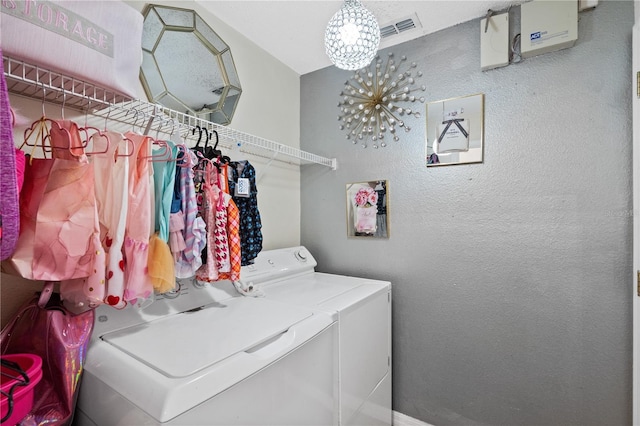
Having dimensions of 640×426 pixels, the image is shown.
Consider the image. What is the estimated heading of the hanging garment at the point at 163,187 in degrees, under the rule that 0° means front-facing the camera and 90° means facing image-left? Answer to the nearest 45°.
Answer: approximately 45°

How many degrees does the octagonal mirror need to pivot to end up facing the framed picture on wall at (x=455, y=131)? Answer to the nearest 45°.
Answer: approximately 45° to its left

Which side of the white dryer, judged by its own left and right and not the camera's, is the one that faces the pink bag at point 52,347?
right

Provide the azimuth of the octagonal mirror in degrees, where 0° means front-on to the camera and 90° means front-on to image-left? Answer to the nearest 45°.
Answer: approximately 315°
